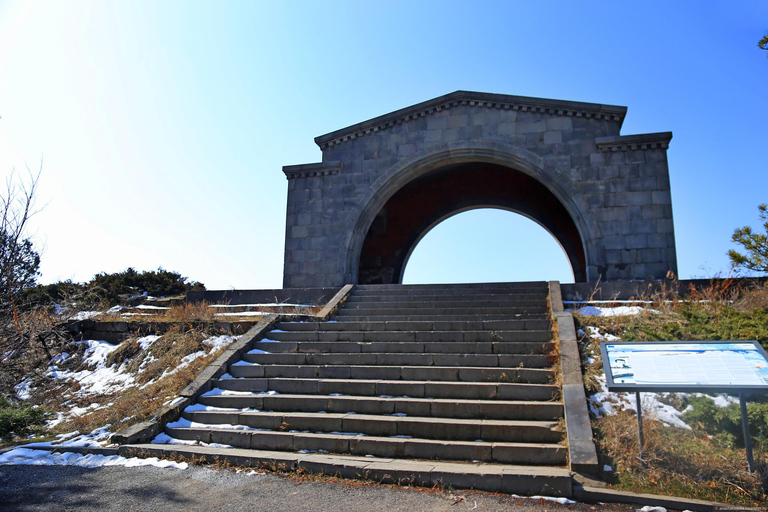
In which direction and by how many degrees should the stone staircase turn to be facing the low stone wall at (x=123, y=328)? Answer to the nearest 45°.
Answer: approximately 135° to its right

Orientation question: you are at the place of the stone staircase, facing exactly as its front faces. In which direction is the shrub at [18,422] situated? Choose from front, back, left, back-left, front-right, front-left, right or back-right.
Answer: right

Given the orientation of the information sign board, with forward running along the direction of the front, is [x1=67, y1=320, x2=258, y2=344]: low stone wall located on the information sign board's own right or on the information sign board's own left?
on the information sign board's own right

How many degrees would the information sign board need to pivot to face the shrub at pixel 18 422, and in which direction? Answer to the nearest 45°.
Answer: approximately 90° to its right

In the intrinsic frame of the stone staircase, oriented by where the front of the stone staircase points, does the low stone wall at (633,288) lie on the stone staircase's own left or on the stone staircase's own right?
on the stone staircase's own left

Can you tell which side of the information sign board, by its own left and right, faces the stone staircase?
right

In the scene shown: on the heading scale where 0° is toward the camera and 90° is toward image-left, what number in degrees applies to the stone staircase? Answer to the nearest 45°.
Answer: approximately 0°

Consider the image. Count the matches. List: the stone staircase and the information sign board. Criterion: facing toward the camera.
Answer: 2

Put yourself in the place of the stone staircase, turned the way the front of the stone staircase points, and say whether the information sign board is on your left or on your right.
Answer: on your left

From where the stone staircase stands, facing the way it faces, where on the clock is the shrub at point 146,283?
The shrub is roughly at 5 o'clock from the stone staircase.

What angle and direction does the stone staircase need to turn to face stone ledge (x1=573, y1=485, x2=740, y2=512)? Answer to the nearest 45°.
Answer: approximately 45° to its left
